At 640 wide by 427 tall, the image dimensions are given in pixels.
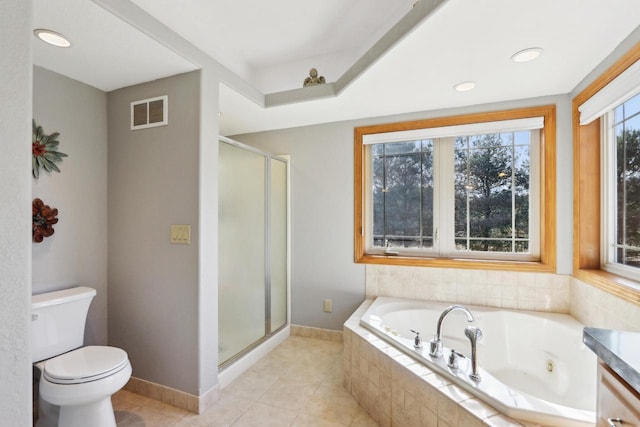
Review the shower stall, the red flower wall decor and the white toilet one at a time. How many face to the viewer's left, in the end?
0

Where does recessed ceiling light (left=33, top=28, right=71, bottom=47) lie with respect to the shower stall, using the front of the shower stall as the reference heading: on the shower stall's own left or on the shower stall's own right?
on the shower stall's own right

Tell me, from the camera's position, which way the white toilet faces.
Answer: facing the viewer and to the right of the viewer

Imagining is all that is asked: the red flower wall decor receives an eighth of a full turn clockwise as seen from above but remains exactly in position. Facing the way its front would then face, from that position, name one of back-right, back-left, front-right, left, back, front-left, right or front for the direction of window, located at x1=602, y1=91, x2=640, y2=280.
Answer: left

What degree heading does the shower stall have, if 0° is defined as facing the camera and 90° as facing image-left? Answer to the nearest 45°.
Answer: approximately 315°

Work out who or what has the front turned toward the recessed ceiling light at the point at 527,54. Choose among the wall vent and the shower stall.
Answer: the shower stall

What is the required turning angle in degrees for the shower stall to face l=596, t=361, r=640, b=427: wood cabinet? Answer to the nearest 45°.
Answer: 0° — it already faces it

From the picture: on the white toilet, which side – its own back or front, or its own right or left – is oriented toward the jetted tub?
front

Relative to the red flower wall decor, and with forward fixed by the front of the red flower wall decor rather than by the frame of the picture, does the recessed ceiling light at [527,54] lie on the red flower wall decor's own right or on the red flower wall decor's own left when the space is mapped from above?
on the red flower wall decor's own left

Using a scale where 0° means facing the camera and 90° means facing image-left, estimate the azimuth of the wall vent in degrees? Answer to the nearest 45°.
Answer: approximately 45°

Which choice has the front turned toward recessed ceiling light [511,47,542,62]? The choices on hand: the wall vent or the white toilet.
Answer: the white toilet
